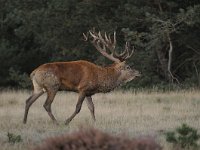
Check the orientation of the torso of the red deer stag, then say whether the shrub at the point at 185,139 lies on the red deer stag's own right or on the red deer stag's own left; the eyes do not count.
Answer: on the red deer stag's own right

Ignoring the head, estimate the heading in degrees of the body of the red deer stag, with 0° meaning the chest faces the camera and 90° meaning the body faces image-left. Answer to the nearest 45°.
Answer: approximately 270°
